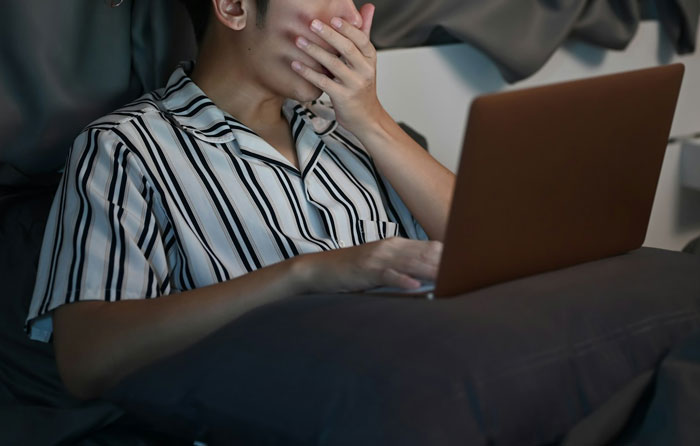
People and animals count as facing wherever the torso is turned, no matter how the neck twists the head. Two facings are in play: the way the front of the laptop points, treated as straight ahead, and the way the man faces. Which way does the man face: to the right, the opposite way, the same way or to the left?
the opposite way

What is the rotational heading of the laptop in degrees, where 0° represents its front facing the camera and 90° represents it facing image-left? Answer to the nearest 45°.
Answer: approximately 135°

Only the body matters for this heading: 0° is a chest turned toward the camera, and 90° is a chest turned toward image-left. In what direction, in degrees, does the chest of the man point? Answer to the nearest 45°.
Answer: approximately 315°
